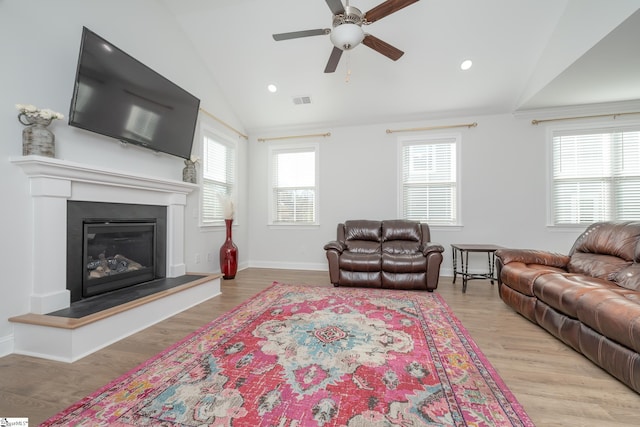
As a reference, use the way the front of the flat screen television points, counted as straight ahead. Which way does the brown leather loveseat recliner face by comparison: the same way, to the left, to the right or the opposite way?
to the right

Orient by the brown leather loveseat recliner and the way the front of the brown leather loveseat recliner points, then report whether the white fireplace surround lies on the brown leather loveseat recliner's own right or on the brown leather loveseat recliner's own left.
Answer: on the brown leather loveseat recliner's own right

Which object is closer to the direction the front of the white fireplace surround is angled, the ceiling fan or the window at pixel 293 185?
the ceiling fan

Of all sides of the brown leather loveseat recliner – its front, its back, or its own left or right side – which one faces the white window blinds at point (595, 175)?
left

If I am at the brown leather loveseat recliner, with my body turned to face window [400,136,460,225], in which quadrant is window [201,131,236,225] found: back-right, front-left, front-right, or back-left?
back-left

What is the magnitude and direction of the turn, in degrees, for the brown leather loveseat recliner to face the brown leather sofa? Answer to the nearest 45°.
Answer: approximately 45° to its left
